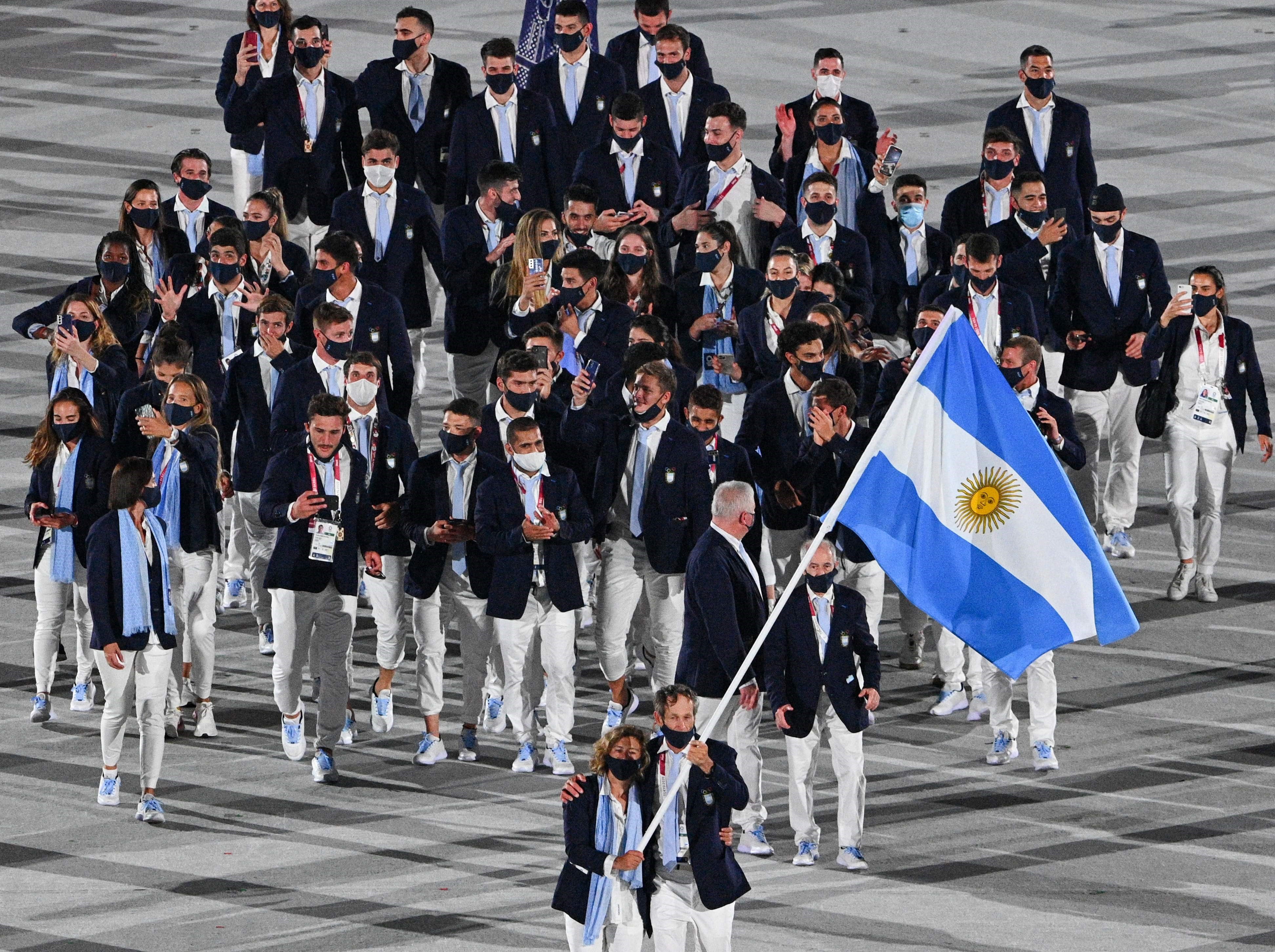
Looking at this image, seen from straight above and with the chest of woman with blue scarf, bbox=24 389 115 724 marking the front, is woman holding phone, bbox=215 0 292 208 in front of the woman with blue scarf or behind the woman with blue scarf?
behind

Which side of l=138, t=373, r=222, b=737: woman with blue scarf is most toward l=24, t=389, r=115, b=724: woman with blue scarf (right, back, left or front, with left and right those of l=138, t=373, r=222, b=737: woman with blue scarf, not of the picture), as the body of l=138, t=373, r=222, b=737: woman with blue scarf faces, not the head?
right

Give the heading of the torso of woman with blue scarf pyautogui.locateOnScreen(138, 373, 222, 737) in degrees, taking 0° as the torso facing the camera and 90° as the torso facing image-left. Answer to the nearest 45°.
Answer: approximately 45°

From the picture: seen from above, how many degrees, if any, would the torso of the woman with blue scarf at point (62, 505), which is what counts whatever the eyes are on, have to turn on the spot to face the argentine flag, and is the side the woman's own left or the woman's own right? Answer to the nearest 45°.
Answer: approximately 45° to the woman's own left

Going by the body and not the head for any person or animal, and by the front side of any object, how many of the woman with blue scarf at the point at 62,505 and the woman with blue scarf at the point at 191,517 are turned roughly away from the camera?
0

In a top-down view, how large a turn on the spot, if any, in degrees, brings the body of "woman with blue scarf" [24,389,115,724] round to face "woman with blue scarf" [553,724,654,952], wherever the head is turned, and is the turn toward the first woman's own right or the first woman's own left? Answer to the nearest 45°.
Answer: approximately 45° to the first woman's own left

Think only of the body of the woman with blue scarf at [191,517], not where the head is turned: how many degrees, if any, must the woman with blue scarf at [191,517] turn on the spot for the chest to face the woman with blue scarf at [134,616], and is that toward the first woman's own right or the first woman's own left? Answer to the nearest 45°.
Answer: approximately 45° to the first woman's own left

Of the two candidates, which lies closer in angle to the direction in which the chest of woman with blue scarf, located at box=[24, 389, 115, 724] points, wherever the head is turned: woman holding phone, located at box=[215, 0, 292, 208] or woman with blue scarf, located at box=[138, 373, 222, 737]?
the woman with blue scarf

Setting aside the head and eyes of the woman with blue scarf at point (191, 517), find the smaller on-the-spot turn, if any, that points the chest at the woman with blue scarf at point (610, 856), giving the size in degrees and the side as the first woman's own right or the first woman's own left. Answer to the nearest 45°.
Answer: approximately 90° to the first woman's own left

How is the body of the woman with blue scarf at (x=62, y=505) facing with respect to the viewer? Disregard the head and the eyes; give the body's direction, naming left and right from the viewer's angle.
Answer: facing the viewer

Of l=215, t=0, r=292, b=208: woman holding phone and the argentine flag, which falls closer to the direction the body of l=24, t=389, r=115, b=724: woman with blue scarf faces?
the argentine flag

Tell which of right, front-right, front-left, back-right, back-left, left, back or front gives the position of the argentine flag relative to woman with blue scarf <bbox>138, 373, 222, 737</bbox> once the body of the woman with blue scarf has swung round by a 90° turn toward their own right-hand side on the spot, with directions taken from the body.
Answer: back

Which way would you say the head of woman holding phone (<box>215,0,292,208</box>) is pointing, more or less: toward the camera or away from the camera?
toward the camera

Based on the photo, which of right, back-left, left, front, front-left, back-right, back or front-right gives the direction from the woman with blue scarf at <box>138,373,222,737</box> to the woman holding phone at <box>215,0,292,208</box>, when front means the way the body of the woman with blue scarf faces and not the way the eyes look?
back-right
